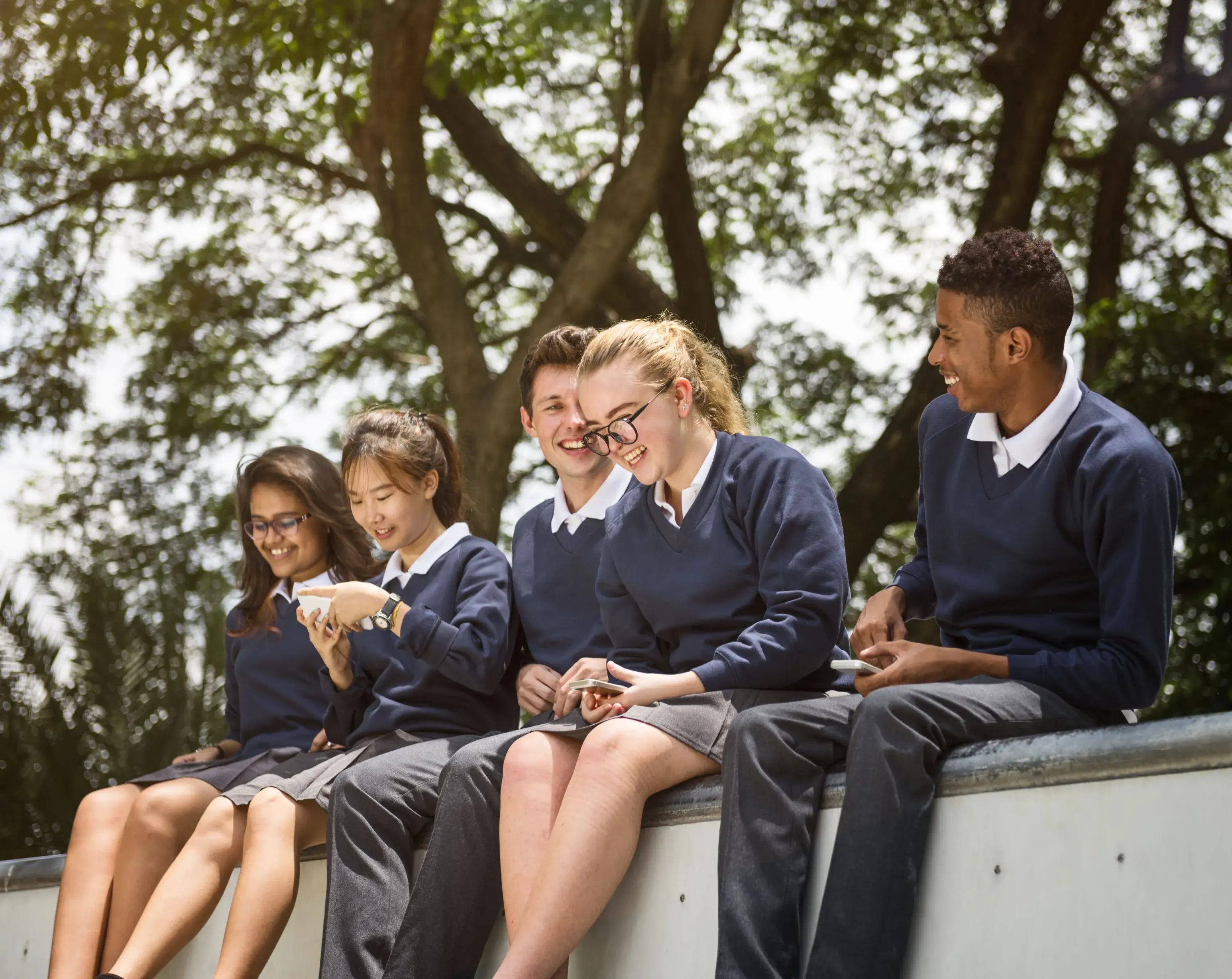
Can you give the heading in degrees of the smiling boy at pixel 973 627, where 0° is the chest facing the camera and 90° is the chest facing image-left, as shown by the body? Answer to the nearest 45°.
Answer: approximately 45°

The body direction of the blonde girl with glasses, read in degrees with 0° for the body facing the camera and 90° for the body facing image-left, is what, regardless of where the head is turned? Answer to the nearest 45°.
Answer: approximately 45°

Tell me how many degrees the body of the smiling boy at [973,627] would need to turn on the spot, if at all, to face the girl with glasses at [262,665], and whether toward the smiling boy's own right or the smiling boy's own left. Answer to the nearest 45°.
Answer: approximately 90° to the smiling boy's own right

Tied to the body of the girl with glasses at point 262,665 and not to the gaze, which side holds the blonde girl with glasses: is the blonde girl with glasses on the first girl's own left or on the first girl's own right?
on the first girl's own left

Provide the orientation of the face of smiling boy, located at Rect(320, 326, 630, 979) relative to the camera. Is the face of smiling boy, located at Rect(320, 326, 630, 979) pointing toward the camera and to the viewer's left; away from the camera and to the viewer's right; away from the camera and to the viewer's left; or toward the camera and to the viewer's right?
toward the camera and to the viewer's right

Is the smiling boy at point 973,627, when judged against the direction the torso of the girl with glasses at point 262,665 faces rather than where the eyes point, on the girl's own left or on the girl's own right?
on the girl's own left

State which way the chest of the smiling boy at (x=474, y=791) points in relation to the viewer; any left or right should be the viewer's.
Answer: facing the viewer and to the left of the viewer

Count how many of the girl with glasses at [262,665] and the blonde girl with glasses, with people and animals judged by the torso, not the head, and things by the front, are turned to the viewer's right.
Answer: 0

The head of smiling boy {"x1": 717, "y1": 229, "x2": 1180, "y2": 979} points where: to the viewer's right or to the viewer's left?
to the viewer's left

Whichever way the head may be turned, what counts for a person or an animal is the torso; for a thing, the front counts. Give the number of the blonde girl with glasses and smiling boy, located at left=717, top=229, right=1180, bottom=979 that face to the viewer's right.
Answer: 0

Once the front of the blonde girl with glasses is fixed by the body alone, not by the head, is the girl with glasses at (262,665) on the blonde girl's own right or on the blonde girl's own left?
on the blonde girl's own right
